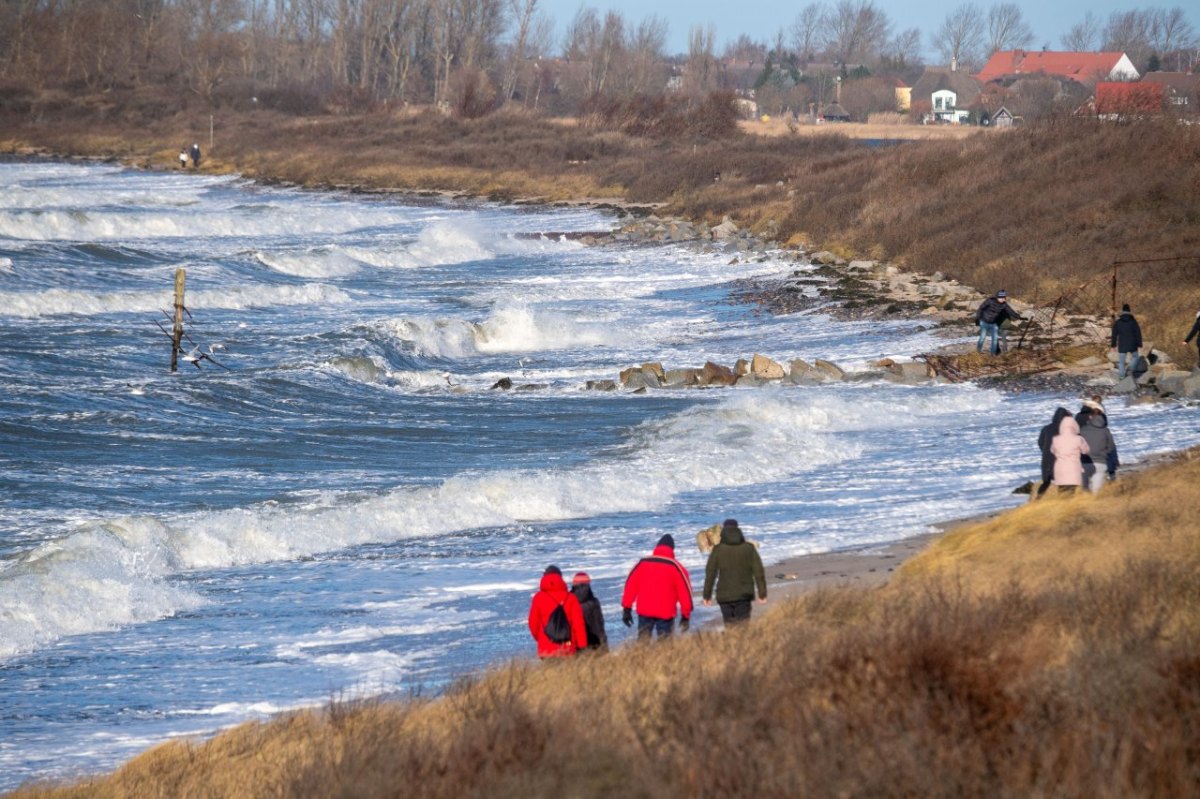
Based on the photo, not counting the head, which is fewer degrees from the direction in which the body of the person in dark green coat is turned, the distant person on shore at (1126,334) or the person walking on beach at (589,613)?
the distant person on shore

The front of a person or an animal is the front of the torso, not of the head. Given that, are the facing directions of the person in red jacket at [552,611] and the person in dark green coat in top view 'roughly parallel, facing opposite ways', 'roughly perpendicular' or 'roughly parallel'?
roughly parallel

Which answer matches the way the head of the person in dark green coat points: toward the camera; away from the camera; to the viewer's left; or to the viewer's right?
away from the camera

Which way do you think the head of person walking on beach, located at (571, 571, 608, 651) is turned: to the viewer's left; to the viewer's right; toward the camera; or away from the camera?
away from the camera

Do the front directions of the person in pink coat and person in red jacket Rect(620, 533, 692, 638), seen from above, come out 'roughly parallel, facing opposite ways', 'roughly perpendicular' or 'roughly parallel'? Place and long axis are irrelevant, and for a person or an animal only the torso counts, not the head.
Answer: roughly parallel

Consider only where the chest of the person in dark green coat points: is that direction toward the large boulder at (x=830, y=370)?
yes

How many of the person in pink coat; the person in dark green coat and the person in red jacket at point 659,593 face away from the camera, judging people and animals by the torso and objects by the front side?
3

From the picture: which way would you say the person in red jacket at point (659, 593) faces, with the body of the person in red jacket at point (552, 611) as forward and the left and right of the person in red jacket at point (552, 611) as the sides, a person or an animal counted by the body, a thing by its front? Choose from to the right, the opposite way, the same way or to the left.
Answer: the same way

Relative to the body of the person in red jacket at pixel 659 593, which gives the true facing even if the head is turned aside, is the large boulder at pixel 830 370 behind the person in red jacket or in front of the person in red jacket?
in front

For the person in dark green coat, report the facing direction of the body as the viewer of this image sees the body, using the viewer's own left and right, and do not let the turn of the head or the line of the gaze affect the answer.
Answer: facing away from the viewer

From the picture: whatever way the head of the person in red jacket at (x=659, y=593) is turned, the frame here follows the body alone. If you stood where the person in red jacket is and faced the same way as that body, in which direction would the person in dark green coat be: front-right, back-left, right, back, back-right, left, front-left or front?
front-right

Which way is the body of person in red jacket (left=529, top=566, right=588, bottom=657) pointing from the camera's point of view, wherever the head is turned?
away from the camera

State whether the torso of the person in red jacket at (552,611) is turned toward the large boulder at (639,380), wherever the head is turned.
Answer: yes

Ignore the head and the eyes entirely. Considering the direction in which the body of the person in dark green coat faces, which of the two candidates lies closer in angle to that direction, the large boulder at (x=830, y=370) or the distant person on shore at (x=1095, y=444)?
the large boulder

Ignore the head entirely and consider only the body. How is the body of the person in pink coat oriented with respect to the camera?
away from the camera

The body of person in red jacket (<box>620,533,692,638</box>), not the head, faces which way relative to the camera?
away from the camera

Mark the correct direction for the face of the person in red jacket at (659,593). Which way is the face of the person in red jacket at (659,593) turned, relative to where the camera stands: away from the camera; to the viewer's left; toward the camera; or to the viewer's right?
away from the camera
